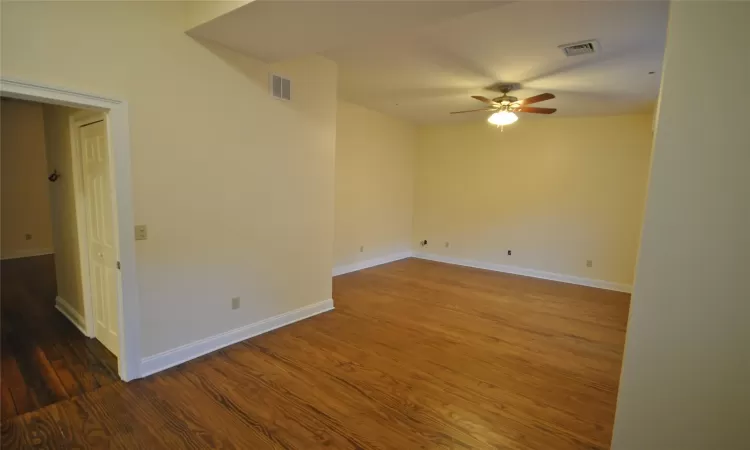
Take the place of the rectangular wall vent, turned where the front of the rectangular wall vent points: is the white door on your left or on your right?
on your right

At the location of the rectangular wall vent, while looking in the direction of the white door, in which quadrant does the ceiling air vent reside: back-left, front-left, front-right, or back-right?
back-left

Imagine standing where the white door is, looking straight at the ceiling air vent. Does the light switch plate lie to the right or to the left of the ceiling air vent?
right

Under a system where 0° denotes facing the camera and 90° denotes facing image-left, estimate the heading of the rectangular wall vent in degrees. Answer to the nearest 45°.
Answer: approximately 315°

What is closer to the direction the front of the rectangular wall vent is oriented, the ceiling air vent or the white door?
the ceiling air vent
